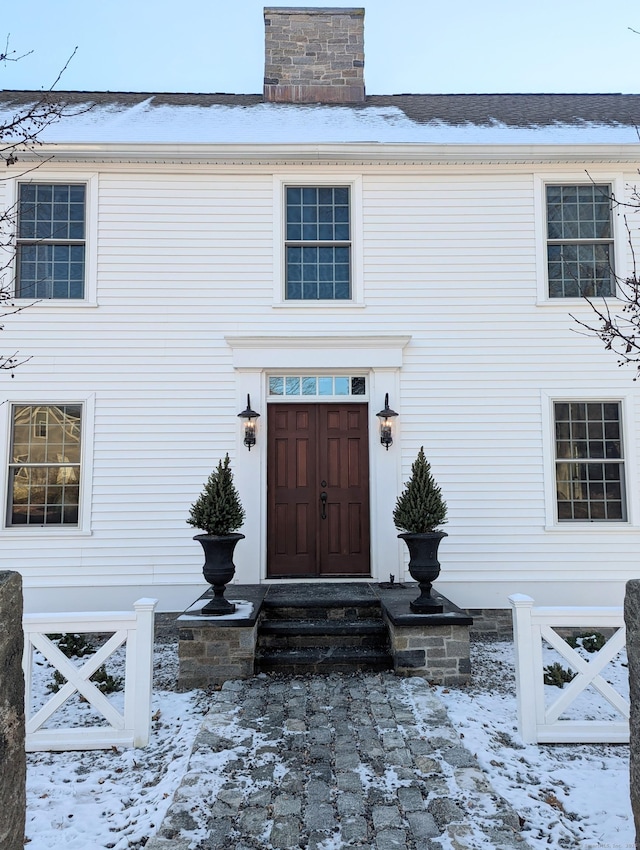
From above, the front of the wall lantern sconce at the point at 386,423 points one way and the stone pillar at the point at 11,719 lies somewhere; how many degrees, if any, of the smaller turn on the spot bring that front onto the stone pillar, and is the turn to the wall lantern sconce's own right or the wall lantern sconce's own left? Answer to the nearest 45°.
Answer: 0° — it already faces it

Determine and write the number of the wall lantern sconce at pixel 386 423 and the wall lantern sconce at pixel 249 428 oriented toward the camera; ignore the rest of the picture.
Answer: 2

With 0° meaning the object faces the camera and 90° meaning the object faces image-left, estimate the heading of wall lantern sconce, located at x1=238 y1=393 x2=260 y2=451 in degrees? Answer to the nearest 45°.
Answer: approximately 0°
